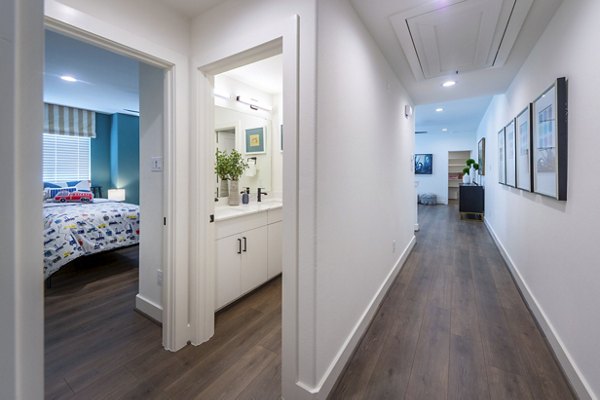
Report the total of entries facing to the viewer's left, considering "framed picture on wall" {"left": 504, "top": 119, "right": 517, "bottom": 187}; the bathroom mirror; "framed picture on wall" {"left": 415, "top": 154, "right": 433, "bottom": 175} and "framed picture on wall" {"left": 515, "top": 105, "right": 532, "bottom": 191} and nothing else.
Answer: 2

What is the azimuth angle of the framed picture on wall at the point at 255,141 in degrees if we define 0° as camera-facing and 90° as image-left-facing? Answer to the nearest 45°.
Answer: approximately 45°

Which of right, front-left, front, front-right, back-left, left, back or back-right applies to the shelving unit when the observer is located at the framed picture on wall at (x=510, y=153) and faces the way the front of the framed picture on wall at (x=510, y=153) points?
right

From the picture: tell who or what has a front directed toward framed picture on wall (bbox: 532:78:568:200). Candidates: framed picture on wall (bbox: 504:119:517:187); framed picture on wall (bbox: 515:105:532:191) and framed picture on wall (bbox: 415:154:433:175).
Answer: framed picture on wall (bbox: 415:154:433:175)

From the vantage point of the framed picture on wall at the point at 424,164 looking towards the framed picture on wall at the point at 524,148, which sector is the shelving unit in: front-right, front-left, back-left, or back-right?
back-left

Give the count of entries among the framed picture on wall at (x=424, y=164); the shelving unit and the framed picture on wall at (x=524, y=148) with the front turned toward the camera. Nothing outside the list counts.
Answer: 2

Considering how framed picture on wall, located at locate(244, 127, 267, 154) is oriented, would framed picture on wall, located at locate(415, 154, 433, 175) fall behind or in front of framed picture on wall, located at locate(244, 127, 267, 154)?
behind

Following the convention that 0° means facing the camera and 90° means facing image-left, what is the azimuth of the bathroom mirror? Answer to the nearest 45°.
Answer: approximately 315°

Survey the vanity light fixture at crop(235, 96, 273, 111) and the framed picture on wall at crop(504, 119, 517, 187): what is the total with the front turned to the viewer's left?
1

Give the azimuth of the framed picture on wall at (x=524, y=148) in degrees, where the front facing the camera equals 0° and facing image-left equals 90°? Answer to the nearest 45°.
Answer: approximately 90°

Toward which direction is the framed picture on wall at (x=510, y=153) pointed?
to the viewer's left
